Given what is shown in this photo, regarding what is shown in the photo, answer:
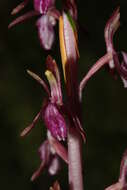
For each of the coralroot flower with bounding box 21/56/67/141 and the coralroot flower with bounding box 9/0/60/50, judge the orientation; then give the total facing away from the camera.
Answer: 0

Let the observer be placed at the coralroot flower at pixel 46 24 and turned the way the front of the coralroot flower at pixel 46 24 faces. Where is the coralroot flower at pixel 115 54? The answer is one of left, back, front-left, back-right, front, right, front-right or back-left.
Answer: back-left

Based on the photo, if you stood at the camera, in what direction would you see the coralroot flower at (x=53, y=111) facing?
facing the viewer and to the left of the viewer

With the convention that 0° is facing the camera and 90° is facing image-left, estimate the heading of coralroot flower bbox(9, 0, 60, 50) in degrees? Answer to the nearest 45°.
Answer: approximately 45°

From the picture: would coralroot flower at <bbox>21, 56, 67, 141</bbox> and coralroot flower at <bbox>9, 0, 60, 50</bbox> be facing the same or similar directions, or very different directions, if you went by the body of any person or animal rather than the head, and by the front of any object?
same or similar directions
